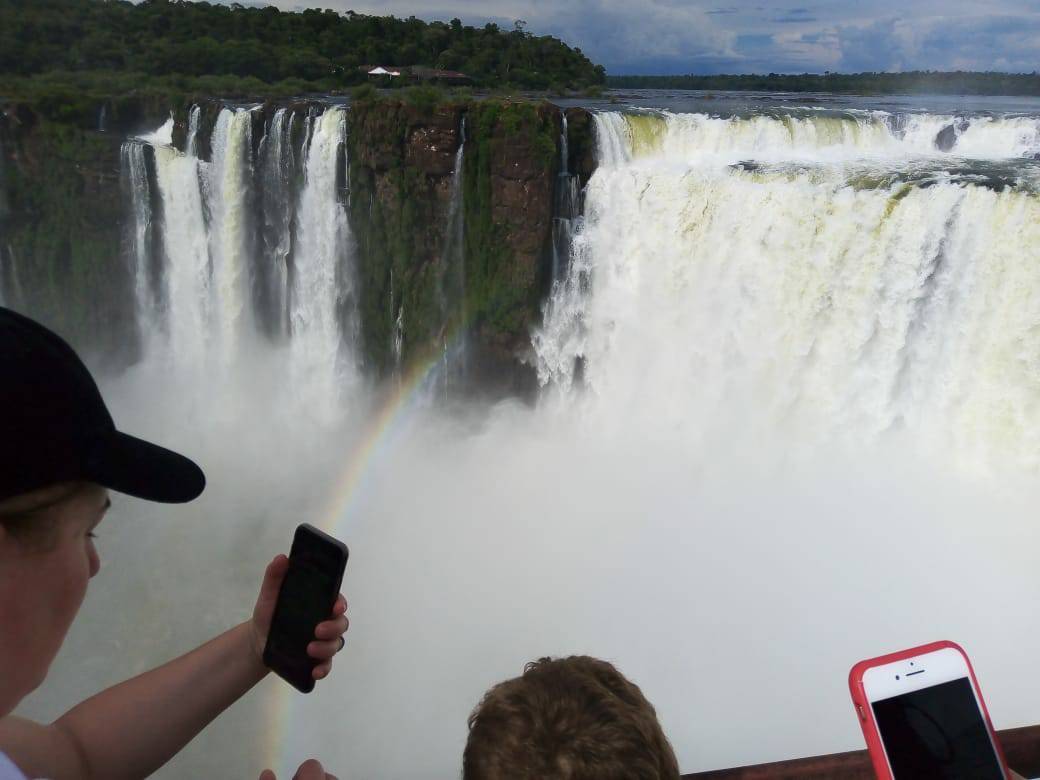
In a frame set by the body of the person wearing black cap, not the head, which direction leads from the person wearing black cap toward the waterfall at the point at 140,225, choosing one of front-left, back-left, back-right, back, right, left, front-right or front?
front-left

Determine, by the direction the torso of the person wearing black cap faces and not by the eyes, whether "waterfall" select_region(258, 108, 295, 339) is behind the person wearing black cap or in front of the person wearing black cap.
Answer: in front

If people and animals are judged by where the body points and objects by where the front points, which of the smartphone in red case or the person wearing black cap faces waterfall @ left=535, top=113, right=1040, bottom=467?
the person wearing black cap

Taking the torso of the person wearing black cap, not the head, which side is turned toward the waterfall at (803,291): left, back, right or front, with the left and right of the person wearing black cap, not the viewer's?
front

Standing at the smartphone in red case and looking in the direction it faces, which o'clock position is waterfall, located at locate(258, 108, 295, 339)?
The waterfall is roughly at 4 o'clock from the smartphone in red case.

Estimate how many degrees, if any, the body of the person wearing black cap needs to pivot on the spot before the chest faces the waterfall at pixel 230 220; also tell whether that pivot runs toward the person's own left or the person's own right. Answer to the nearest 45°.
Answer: approximately 45° to the person's own left

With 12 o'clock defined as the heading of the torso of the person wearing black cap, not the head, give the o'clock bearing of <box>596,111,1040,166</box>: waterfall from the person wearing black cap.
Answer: The waterfall is roughly at 12 o'clock from the person wearing black cap.

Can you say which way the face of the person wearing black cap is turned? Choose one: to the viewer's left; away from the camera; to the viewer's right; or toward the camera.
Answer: to the viewer's right

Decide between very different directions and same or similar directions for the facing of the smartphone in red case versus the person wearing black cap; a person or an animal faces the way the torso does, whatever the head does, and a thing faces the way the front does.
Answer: very different directions

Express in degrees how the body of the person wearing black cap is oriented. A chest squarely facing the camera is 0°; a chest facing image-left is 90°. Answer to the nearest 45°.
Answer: approximately 225°

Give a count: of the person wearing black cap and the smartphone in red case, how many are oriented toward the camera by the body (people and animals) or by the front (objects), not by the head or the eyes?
1

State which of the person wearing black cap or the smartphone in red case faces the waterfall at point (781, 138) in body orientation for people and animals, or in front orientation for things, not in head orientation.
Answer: the person wearing black cap

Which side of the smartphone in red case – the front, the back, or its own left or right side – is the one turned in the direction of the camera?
front

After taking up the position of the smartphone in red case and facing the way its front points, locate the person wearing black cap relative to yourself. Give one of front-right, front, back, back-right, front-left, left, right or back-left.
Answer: front-right

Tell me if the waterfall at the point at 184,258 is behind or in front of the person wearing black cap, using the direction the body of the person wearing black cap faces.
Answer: in front
